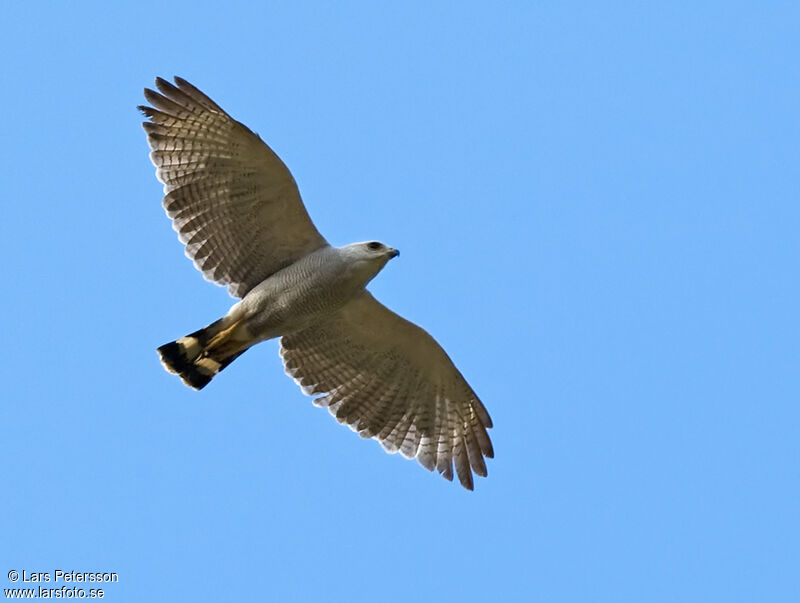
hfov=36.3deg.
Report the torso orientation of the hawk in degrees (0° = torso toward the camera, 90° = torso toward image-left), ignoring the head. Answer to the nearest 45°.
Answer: approximately 270°
